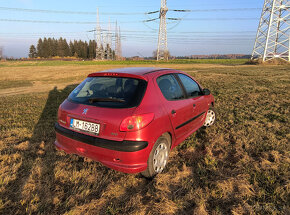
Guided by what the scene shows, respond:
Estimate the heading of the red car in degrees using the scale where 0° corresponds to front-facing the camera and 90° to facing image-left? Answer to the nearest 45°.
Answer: approximately 225°
